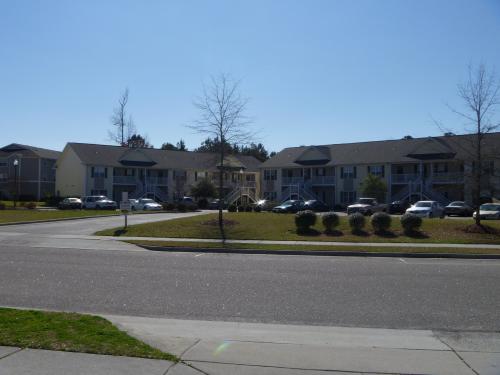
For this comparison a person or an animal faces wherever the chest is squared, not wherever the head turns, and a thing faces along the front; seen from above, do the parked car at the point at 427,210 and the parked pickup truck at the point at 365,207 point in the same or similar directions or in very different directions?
same or similar directions
